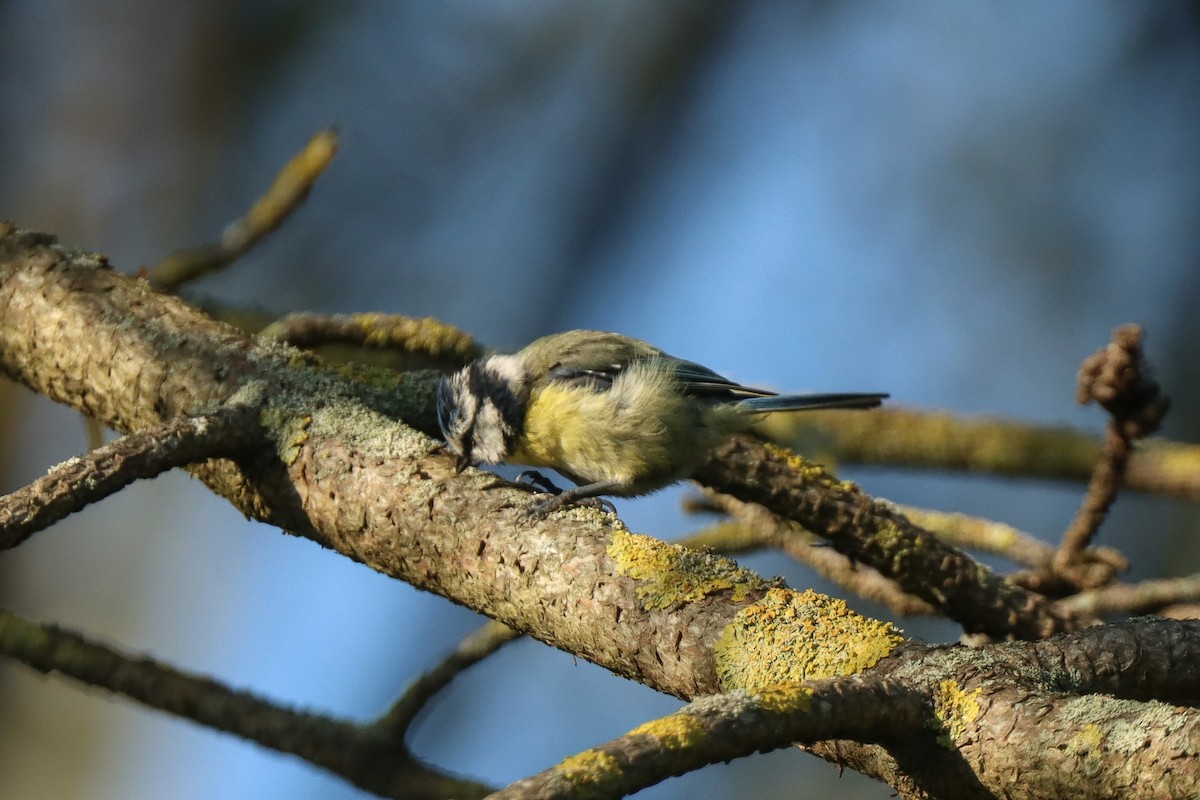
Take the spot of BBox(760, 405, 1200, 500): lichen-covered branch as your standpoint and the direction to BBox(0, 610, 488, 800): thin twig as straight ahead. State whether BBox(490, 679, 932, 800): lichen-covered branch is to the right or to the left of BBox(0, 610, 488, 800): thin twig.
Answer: left

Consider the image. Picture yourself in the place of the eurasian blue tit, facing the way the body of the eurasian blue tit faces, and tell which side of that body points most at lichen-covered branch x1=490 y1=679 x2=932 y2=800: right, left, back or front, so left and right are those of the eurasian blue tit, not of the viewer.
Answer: left

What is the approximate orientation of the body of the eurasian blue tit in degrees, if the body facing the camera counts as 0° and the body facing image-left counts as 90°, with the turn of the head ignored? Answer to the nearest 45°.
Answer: approximately 90°

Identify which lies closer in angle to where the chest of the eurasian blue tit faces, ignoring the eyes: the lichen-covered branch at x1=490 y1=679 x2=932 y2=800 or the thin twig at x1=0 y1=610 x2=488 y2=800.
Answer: the thin twig

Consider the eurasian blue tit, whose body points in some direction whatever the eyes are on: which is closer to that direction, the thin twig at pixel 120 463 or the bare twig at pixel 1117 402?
the thin twig

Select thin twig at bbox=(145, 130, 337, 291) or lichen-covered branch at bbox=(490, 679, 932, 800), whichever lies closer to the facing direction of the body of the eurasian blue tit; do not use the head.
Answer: the thin twig

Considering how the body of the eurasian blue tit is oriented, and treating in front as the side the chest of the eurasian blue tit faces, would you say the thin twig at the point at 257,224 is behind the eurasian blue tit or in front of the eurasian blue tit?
in front
